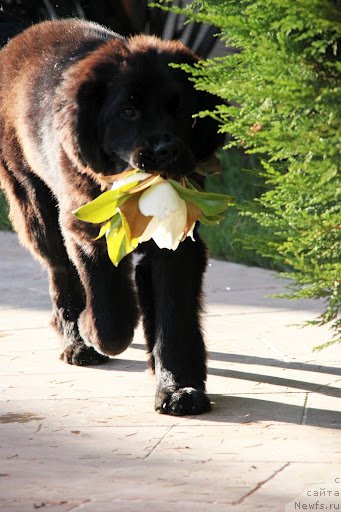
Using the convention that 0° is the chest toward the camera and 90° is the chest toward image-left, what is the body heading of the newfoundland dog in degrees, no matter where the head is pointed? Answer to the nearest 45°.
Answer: approximately 315°
